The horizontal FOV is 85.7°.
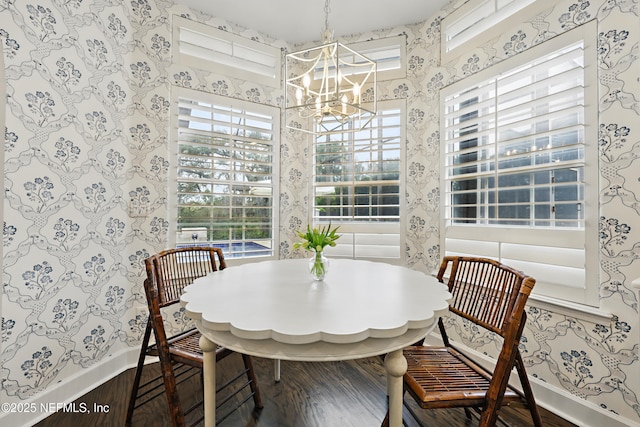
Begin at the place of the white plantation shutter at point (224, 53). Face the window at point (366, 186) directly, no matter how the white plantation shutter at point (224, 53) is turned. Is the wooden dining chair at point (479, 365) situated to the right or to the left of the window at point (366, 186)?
right

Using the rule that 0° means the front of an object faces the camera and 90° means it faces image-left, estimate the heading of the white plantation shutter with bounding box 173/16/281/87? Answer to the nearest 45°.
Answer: approximately 315°

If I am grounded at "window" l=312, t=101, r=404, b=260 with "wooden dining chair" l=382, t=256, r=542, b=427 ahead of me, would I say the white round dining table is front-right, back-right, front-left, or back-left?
front-right

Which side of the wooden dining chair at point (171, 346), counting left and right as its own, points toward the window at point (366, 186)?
left

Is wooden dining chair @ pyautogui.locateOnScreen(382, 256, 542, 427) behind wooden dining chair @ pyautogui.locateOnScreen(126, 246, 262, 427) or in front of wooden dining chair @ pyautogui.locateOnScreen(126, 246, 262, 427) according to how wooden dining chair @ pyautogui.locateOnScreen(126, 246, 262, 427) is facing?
in front

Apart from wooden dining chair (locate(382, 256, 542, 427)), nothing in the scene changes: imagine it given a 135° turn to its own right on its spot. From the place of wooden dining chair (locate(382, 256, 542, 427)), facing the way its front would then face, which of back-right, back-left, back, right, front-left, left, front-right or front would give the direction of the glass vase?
left

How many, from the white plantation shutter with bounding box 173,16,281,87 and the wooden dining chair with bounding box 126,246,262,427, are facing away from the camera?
0

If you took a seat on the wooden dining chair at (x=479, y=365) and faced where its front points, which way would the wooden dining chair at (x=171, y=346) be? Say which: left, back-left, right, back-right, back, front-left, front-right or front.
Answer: front-right

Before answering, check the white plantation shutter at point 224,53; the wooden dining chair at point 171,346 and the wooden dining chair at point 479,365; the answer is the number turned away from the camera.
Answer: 0

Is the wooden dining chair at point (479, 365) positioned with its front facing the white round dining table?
yes

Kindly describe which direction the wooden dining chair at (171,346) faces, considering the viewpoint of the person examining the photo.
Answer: facing the viewer and to the right of the viewer

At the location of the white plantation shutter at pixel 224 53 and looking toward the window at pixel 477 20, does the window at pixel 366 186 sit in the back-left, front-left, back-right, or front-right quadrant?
front-left

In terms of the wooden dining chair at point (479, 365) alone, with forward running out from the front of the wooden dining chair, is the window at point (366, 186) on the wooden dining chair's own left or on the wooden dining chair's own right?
on the wooden dining chair's own right
